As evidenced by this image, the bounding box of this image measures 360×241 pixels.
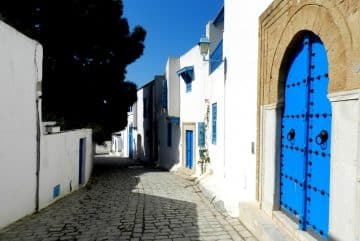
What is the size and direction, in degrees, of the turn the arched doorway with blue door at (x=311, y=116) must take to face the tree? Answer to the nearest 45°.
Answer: approximately 90° to its right

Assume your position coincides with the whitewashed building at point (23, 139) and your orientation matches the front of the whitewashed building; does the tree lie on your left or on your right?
on your left

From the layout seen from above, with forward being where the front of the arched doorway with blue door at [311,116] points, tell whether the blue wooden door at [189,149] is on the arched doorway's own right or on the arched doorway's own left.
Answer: on the arched doorway's own right

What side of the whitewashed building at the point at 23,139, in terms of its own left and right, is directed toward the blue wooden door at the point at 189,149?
left

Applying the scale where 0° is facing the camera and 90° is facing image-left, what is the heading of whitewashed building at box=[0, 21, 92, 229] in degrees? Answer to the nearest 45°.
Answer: approximately 315°

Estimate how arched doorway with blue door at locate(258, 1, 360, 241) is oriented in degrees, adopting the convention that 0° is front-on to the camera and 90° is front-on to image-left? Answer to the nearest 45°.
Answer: approximately 45°
